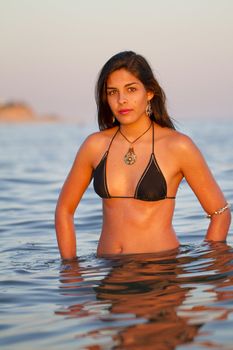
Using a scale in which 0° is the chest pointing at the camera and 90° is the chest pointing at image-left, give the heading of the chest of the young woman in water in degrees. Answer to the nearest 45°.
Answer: approximately 45°
